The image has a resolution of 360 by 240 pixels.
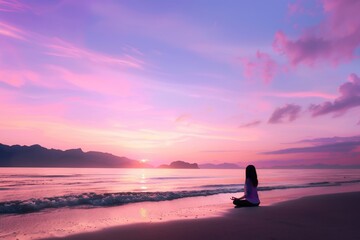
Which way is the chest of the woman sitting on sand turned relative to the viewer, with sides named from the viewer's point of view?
facing away from the viewer and to the left of the viewer
